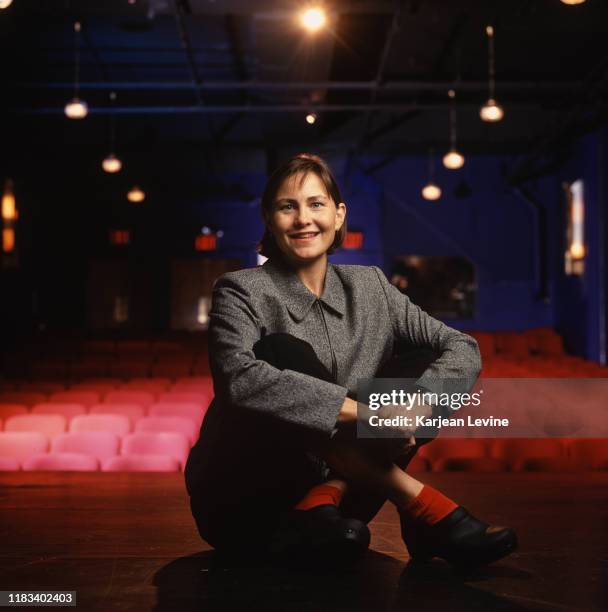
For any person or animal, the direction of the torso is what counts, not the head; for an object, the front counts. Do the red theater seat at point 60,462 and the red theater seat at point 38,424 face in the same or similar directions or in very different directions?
same or similar directions

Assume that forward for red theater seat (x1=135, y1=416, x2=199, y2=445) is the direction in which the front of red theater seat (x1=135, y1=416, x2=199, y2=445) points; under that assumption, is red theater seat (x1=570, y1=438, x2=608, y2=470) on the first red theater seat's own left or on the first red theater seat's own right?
on the first red theater seat's own left

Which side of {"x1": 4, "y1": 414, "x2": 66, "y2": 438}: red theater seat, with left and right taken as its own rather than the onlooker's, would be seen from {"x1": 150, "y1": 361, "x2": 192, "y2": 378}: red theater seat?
back

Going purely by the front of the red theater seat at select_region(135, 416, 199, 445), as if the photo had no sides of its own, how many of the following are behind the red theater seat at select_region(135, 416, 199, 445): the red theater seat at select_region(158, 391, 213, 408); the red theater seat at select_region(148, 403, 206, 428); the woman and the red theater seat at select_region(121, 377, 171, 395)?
3

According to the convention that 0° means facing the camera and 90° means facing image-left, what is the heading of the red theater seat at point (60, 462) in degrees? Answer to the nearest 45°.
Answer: approximately 0°

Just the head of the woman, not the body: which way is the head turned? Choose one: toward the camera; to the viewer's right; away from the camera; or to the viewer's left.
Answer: toward the camera

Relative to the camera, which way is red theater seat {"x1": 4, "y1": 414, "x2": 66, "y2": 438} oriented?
toward the camera

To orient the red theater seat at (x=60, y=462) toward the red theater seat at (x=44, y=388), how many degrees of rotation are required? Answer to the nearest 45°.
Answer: approximately 180°

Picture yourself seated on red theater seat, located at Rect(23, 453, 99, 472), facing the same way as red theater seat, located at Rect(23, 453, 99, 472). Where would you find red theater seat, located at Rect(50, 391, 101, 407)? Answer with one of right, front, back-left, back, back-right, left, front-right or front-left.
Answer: back

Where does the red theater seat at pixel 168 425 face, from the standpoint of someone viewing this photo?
facing the viewer

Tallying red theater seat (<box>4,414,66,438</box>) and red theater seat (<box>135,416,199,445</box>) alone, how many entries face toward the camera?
2

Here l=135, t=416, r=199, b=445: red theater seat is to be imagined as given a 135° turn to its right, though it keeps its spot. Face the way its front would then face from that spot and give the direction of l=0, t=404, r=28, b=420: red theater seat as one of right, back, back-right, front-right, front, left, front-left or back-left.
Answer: front
